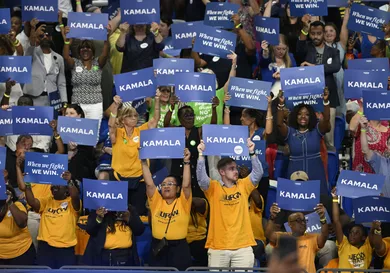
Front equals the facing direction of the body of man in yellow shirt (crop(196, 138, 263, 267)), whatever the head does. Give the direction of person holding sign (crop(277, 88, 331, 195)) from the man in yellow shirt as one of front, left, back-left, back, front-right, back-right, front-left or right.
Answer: back-left

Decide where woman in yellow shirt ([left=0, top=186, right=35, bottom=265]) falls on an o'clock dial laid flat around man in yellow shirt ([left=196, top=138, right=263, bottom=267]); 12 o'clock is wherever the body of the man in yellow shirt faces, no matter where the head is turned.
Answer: The woman in yellow shirt is roughly at 3 o'clock from the man in yellow shirt.

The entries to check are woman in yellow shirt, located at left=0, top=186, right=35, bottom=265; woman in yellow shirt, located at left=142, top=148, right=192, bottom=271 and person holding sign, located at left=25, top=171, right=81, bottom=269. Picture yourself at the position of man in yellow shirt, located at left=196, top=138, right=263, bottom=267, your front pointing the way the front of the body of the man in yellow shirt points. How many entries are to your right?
3

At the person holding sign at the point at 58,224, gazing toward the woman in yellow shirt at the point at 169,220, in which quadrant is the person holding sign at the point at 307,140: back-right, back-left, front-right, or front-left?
front-left

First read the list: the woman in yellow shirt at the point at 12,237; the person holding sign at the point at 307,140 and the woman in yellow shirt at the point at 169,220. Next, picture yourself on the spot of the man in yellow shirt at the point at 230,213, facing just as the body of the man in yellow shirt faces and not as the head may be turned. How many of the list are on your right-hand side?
2

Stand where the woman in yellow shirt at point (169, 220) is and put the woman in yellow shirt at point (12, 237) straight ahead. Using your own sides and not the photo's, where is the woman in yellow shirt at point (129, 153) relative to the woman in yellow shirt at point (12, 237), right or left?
right

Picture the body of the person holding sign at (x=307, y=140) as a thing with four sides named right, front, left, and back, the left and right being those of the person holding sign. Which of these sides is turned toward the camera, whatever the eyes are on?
front

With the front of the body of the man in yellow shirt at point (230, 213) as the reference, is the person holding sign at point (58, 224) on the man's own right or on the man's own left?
on the man's own right

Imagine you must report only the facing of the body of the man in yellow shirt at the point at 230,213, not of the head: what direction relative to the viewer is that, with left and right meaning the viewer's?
facing the viewer

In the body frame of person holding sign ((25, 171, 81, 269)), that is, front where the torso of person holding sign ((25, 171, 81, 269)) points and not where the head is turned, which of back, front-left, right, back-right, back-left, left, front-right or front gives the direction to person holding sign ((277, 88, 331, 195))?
left

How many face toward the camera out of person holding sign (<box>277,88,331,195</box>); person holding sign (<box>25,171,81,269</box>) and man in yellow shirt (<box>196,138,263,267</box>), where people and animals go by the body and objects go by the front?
3

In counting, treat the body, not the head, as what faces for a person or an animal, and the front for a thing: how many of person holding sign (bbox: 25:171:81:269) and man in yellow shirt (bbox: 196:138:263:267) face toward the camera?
2

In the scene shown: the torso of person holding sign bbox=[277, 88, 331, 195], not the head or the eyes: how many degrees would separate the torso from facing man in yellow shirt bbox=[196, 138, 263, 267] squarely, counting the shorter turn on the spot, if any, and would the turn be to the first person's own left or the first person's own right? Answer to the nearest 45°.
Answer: approximately 45° to the first person's own right

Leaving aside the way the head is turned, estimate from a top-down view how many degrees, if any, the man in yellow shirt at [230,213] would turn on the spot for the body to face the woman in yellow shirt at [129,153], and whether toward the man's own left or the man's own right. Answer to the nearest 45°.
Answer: approximately 135° to the man's own right
